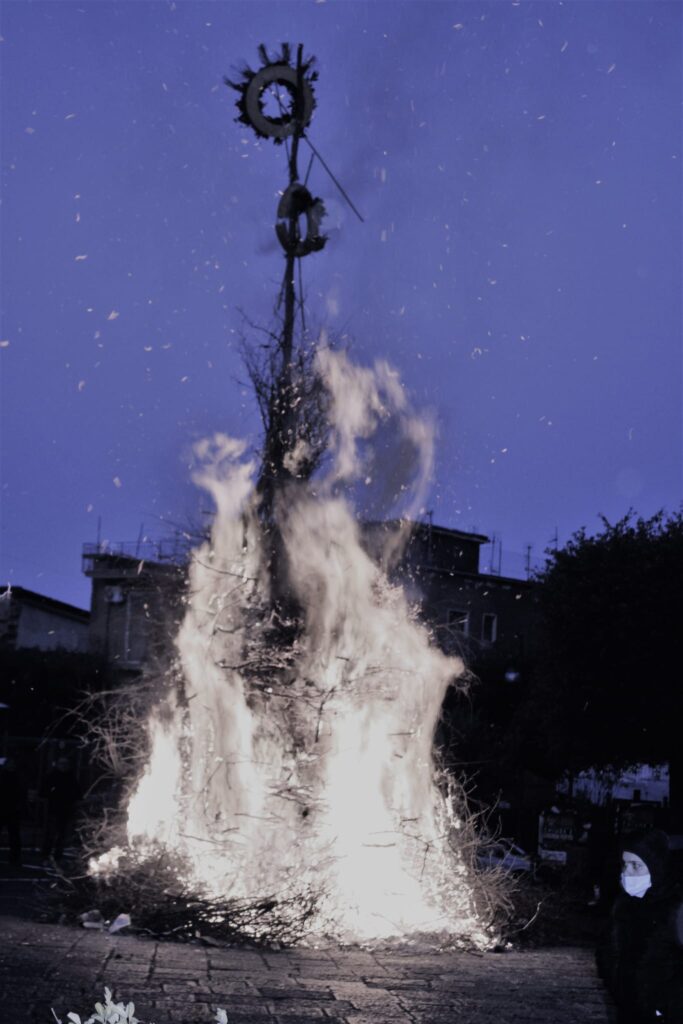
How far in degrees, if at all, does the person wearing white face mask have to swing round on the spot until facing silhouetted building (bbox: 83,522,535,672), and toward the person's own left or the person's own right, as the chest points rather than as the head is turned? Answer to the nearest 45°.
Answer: approximately 135° to the person's own right

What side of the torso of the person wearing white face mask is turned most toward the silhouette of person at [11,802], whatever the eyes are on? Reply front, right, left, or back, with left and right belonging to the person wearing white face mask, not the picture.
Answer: right

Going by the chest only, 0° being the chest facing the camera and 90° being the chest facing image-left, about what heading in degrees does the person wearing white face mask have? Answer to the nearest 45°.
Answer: approximately 45°

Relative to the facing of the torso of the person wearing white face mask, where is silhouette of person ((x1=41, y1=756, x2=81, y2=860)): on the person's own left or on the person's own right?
on the person's own right

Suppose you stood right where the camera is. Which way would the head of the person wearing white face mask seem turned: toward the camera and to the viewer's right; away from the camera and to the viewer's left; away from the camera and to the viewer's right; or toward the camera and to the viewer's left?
toward the camera and to the viewer's left

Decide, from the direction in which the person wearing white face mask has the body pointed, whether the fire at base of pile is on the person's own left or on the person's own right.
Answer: on the person's own right

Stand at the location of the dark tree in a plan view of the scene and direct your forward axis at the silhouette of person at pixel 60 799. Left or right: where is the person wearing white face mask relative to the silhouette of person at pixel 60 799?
left
